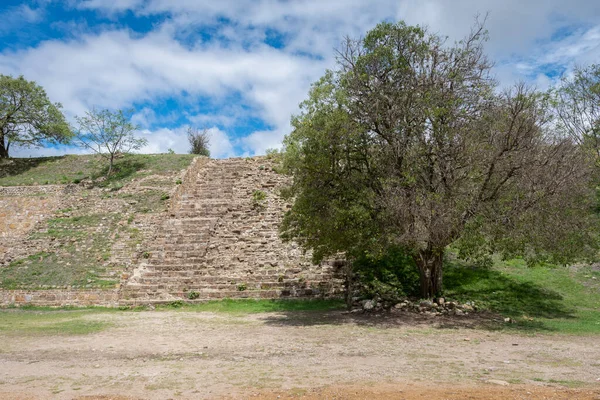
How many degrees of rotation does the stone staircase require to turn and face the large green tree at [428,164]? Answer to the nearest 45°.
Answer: approximately 45° to its left

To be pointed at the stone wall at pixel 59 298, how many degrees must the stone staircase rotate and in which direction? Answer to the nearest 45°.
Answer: approximately 90° to its right

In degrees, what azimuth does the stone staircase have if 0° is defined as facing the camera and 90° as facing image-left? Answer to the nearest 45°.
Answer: approximately 0°

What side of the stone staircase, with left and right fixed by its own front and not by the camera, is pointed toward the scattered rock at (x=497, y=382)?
front

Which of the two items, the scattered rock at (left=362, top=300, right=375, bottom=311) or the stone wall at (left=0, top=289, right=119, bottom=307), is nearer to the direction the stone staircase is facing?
the scattered rock

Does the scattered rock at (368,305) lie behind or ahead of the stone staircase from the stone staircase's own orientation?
ahead
